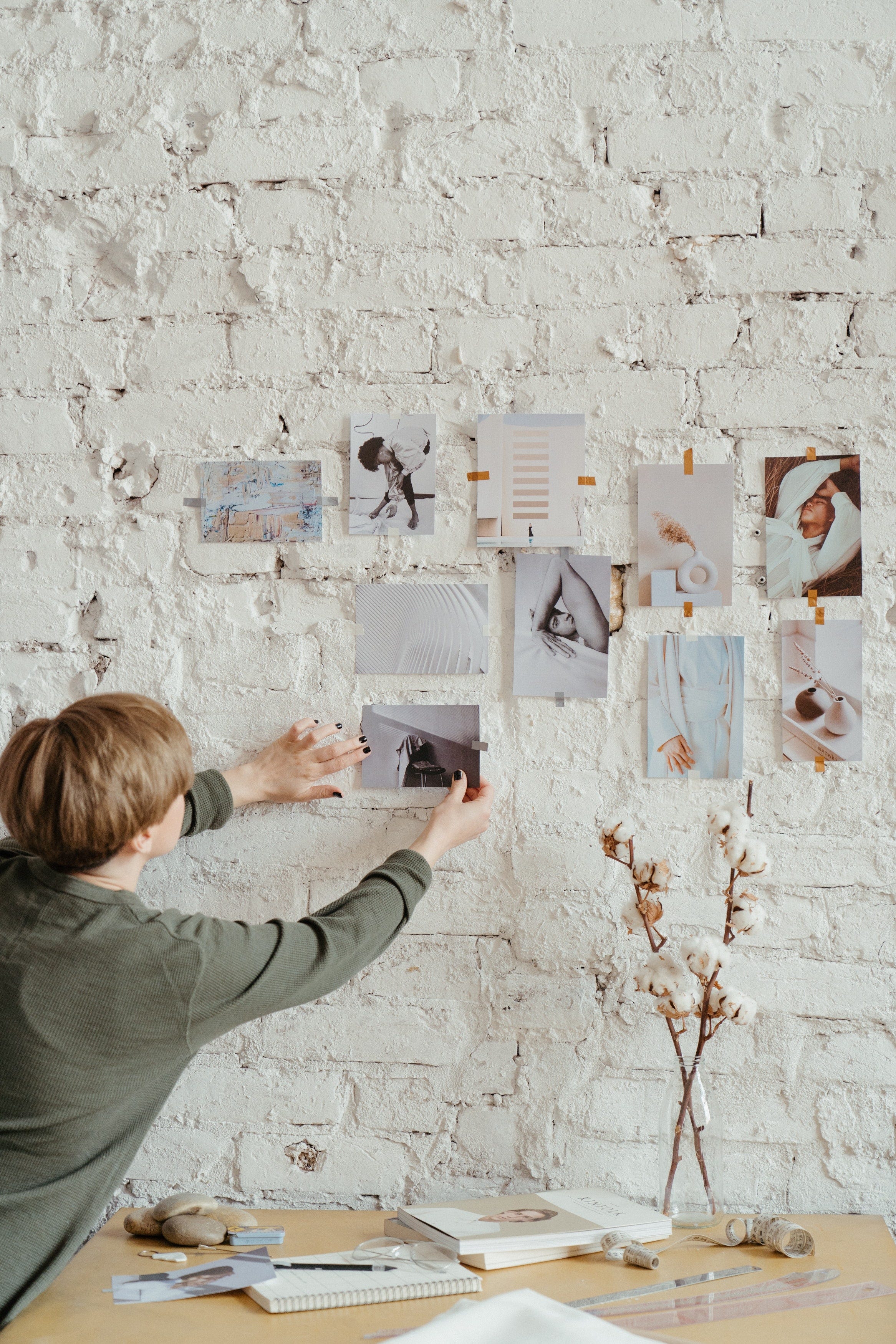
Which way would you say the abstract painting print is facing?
toward the camera

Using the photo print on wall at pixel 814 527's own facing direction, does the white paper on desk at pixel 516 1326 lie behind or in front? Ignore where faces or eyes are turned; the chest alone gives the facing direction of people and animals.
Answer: in front

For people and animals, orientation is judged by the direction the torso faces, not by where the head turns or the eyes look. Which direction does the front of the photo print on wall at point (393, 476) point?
toward the camera

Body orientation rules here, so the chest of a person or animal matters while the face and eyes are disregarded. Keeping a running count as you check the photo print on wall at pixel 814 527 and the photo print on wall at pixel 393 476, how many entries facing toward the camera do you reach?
2

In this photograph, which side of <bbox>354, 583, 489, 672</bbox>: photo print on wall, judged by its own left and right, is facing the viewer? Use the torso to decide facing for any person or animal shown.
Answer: front
